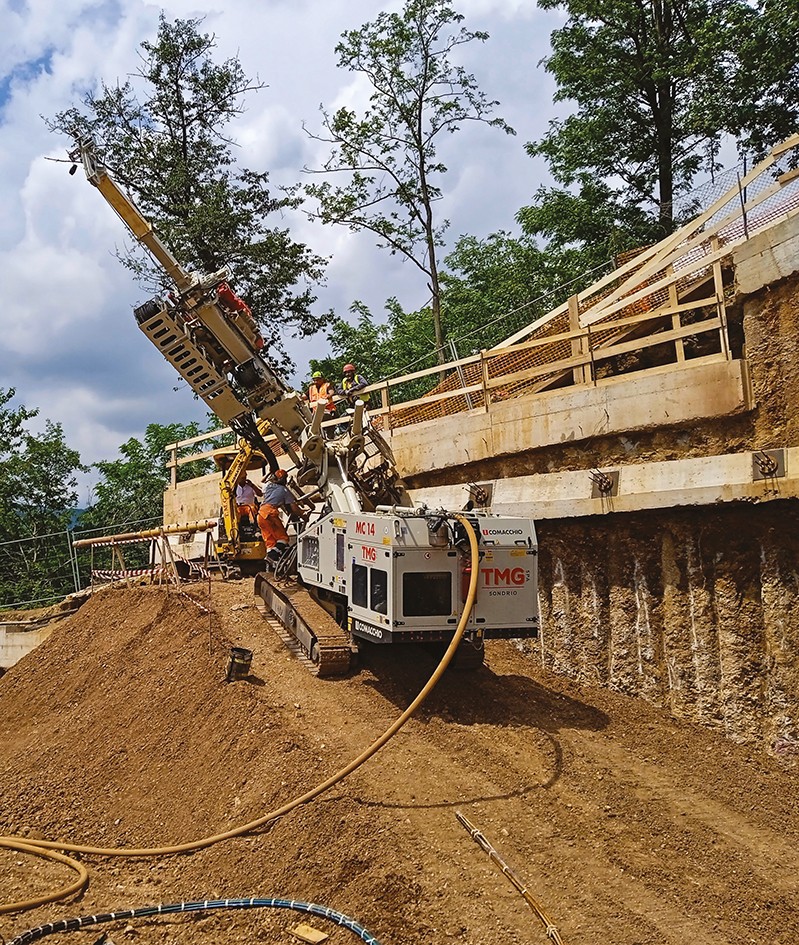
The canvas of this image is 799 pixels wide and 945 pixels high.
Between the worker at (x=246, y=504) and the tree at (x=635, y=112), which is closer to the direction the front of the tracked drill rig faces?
the worker

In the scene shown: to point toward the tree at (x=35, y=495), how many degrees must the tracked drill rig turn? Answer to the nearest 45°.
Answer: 0° — it already faces it

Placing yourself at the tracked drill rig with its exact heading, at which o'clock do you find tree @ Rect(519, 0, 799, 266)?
The tree is roughly at 3 o'clock from the tracked drill rig.

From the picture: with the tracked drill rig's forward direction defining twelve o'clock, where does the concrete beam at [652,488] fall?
The concrete beam is roughly at 5 o'clock from the tracked drill rig.

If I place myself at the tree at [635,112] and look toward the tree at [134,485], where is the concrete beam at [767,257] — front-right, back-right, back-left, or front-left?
back-left

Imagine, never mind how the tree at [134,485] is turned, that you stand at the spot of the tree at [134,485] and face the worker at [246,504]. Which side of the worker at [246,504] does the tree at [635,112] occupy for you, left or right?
left

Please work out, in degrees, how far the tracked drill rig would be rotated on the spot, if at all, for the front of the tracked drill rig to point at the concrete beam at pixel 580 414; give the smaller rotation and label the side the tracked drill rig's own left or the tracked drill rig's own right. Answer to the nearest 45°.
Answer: approximately 135° to the tracked drill rig's own right

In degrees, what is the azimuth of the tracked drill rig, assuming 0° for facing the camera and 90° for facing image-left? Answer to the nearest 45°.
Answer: approximately 135°
